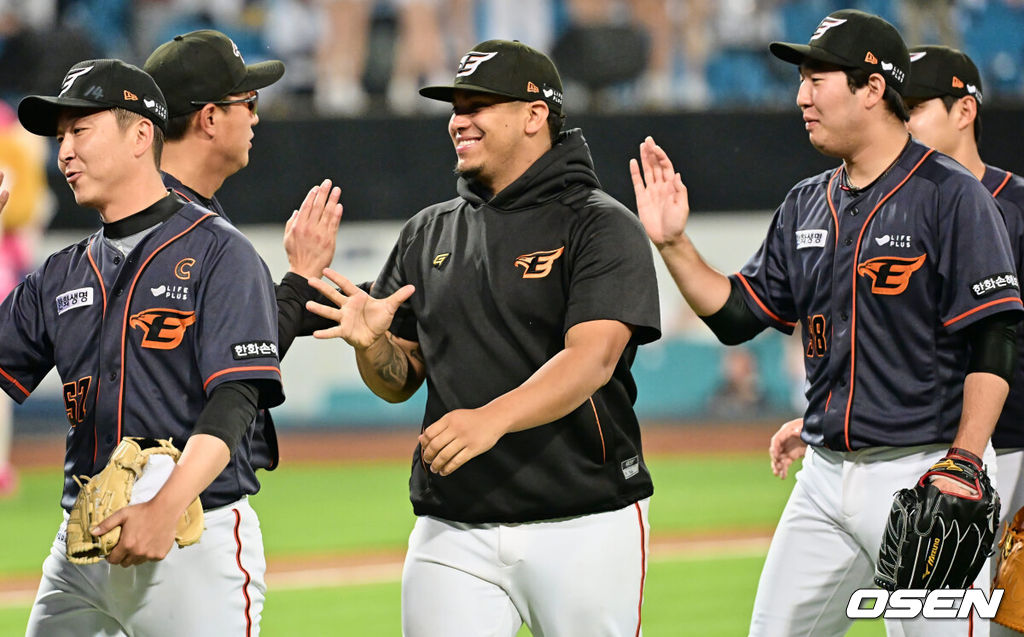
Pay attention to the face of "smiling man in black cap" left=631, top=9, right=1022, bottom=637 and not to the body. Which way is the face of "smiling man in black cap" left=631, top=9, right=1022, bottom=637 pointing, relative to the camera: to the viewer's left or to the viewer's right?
to the viewer's left

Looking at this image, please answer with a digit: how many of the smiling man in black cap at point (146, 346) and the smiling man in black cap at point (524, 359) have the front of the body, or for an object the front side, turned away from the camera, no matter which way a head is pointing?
0

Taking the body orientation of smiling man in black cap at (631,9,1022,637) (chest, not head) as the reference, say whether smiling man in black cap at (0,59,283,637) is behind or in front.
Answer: in front

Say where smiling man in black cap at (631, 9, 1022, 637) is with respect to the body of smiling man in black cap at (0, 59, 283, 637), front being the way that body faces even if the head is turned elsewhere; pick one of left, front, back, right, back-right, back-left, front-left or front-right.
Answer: back-left

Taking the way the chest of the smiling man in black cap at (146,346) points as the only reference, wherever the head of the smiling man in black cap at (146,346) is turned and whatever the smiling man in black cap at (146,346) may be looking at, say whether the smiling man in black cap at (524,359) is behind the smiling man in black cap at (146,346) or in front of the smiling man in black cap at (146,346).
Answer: behind

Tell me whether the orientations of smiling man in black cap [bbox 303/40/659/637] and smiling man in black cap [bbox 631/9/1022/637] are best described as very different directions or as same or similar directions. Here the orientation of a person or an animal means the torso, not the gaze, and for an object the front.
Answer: same or similar directions

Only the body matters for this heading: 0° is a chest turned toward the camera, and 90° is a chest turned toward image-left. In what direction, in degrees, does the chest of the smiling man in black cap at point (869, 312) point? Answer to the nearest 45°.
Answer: approximately 45°

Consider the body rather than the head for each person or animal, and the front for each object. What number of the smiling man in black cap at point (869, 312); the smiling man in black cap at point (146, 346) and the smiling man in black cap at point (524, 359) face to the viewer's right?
0

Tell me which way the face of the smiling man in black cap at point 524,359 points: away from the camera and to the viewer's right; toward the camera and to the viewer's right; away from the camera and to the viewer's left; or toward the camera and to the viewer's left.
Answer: toward the camera and to the viewer's left
